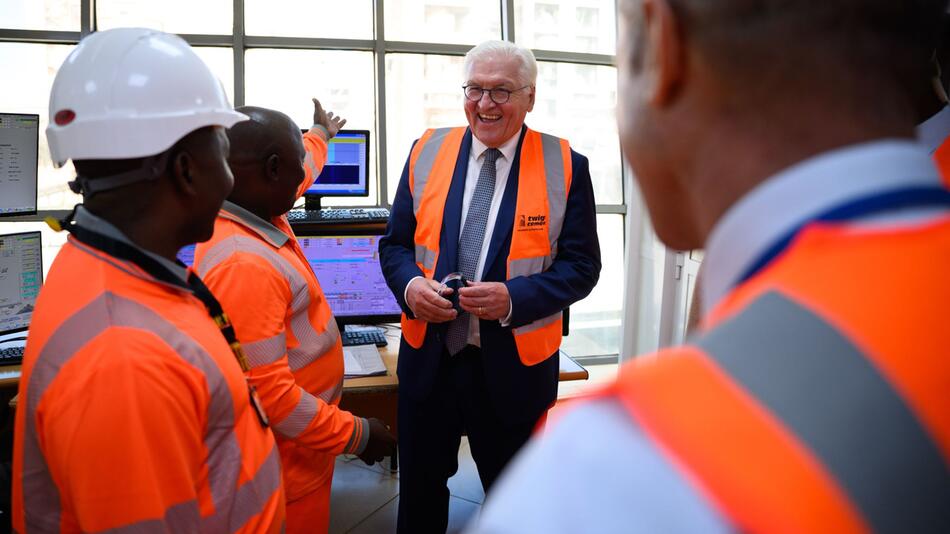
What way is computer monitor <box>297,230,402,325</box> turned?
toward the camera

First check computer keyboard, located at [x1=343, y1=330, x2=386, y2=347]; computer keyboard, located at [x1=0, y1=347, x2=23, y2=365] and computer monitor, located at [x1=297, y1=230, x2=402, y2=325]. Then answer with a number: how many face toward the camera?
3

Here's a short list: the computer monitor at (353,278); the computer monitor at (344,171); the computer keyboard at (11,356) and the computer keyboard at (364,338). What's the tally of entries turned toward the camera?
4

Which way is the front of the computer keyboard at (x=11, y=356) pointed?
toward the camera

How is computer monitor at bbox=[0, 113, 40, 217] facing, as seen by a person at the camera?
facing the viewer and to the right of the viewer

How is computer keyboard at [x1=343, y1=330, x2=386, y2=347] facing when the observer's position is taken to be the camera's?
facing the viewer

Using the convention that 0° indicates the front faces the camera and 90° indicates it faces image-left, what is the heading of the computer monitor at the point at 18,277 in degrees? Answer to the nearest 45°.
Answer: approximately 315°

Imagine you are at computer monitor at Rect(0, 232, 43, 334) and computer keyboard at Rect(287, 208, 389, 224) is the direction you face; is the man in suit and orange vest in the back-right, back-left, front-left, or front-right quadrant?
front-right
